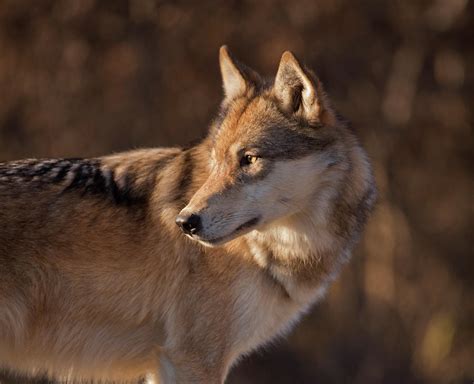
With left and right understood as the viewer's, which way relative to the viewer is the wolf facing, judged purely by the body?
facing to the right of the viewer
